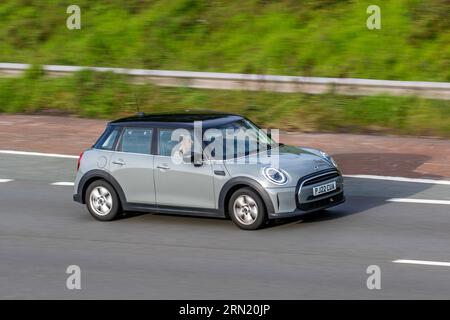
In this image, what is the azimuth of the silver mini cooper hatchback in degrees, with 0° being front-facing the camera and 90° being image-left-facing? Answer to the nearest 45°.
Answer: approximately 315°
